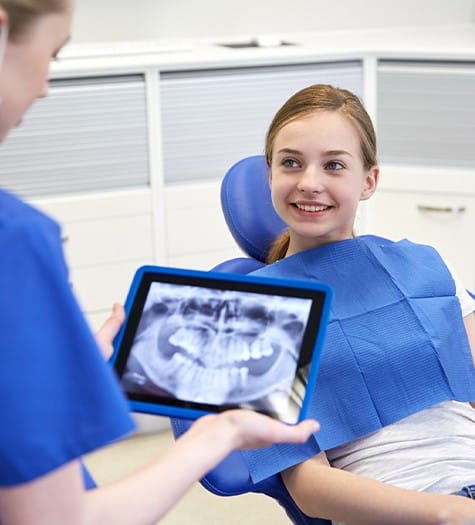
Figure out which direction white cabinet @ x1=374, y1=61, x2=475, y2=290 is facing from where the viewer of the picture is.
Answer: facing the viewer

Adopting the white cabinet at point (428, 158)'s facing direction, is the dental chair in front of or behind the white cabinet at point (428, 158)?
in front

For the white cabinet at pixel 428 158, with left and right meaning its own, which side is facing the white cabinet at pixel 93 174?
right

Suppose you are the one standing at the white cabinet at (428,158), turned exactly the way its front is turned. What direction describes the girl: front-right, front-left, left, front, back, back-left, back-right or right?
front

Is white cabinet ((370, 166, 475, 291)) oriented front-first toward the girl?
yes

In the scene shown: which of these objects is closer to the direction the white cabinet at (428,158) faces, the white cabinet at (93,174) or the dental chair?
the dental chair

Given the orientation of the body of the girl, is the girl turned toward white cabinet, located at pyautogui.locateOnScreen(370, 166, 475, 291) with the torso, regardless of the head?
no

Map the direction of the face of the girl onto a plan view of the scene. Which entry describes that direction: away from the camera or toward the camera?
toward the camera

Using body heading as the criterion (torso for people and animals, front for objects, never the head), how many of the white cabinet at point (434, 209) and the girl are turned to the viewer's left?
0

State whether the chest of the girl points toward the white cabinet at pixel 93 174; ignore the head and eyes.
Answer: no

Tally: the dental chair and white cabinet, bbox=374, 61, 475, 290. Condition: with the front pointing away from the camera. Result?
0

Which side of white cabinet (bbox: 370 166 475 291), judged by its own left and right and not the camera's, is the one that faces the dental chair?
front
